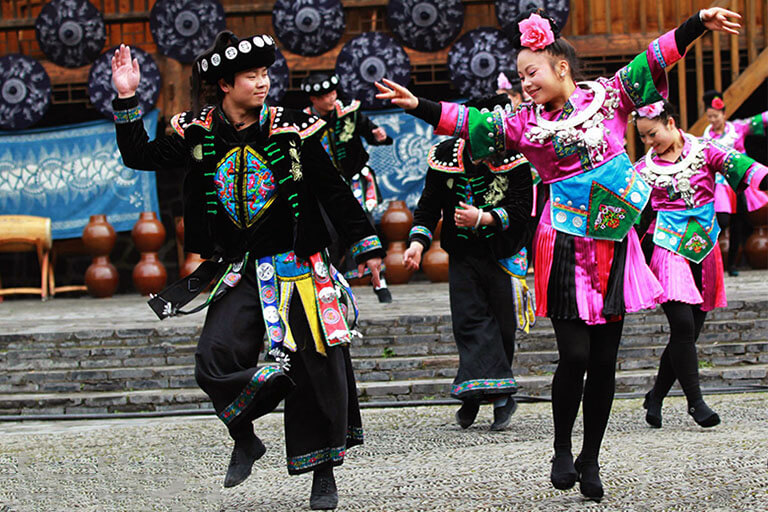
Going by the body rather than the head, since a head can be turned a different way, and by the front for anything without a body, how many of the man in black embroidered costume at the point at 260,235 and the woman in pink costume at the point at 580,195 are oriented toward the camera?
2

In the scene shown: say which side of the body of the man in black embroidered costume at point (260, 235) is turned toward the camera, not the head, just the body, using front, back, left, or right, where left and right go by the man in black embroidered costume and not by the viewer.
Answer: front

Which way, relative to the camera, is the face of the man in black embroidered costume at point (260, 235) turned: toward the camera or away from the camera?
toward the camera

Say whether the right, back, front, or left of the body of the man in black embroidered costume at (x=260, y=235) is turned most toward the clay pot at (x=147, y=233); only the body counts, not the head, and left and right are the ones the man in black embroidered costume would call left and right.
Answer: back

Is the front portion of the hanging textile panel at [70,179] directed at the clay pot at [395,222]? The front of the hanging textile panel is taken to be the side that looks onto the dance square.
no

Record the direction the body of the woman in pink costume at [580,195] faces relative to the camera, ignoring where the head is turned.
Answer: toward the camera

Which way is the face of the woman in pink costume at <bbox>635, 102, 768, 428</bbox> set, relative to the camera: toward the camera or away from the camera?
toward the camera

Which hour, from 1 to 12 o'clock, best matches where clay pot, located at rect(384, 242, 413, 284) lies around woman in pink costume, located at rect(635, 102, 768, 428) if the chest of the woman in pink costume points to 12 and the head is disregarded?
The clay pot is roughly at 5 o'clock from the woman in pink costume.

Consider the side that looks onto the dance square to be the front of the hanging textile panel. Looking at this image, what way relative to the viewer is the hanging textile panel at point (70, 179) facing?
toward the camera

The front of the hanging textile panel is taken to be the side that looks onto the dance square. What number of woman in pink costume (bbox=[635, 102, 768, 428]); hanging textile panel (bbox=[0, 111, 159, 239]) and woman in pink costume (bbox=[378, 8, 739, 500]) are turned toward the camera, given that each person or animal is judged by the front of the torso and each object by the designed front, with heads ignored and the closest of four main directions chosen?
3

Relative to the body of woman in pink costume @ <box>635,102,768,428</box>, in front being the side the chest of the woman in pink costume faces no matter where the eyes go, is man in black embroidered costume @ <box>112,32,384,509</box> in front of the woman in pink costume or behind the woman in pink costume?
in front

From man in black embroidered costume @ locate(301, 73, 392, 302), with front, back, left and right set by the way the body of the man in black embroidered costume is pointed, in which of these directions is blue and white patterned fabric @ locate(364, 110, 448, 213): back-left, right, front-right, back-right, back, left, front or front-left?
back-left

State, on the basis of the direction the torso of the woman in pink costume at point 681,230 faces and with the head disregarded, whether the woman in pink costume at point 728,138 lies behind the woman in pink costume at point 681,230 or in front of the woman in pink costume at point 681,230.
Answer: behind
